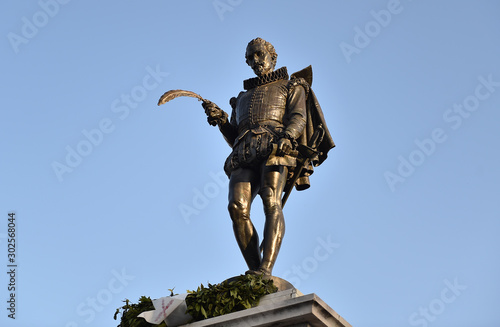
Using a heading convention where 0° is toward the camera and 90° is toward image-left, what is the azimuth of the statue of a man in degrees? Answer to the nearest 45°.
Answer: approximately 45°
